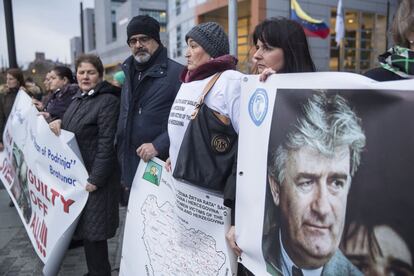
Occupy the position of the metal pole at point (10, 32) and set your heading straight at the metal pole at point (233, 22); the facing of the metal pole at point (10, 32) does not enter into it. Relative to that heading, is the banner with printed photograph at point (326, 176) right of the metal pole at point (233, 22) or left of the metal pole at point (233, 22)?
right

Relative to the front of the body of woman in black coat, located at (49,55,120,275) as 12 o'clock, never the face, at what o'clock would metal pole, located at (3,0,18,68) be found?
The metal pole is roughly at 4 o'clock from the woman in black coat.

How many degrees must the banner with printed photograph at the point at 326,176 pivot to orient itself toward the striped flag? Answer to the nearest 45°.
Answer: approximately 180°

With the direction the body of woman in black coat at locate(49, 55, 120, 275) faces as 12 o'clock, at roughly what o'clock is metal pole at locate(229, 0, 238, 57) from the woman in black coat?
The metal pole is roughly at 6 o'clock from the woman in black coat.

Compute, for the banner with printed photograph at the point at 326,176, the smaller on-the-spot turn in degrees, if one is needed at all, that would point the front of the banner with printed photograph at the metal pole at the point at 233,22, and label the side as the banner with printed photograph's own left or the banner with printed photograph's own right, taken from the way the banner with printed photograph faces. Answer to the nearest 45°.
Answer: approximately 180°

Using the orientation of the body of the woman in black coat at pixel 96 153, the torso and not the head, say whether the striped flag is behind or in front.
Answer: behind

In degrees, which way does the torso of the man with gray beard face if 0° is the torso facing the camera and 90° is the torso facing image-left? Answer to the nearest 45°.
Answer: approximately 45°

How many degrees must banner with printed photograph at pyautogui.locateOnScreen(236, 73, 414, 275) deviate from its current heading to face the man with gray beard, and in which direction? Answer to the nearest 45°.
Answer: approximately 135° to its right

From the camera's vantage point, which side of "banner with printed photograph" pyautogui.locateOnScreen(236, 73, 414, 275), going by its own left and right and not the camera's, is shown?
front

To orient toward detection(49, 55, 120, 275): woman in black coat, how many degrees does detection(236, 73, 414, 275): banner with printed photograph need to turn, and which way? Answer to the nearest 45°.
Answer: approximately 135° to its right

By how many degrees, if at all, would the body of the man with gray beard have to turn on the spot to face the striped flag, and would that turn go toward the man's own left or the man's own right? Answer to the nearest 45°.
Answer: approximately 180°

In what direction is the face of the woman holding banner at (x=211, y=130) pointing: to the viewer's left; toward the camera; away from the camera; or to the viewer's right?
to the viewer's left

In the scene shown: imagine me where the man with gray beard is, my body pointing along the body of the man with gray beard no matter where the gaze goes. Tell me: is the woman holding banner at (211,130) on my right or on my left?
on my left
